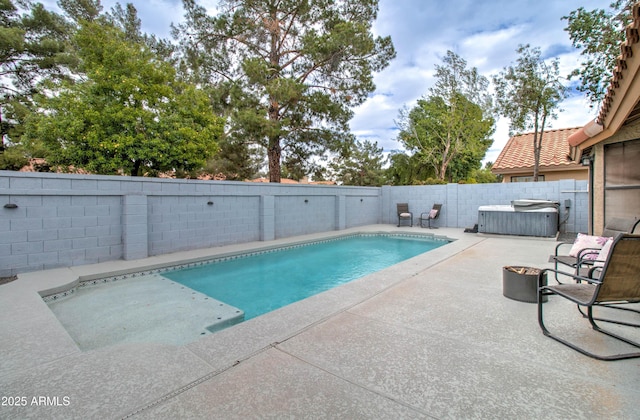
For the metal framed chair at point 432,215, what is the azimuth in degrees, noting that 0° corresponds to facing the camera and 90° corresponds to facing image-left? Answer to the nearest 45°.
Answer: approximately 45°

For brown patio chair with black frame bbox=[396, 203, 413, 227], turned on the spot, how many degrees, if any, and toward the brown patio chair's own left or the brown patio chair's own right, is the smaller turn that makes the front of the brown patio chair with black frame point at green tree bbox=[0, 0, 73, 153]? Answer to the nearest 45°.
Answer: approximately 135° to the brown patio chair's own right

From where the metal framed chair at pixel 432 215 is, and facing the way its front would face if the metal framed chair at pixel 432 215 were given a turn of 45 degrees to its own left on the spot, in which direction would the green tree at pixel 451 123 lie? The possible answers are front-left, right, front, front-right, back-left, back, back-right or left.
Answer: back

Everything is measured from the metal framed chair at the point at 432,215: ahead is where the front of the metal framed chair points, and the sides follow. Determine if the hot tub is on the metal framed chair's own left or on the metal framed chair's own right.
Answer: on the metal framed chair's own left

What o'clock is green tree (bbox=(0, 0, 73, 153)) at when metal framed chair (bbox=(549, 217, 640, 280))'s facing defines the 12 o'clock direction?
The green tree is roughly at 1 o'clock from the metal framed chair.

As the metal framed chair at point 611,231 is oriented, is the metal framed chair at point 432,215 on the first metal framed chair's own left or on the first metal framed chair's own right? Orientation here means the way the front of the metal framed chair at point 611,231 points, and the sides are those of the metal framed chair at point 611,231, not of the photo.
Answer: on the first metal framed chair's own right

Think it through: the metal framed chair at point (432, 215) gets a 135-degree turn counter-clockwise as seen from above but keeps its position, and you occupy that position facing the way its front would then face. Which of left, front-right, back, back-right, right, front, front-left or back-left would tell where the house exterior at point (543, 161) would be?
front-left

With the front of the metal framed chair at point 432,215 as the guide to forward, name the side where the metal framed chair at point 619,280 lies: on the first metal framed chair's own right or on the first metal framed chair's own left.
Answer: on the first metal framed chair's own left

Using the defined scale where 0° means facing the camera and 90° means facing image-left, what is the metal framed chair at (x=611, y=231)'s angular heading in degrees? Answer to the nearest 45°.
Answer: approximately 45°
